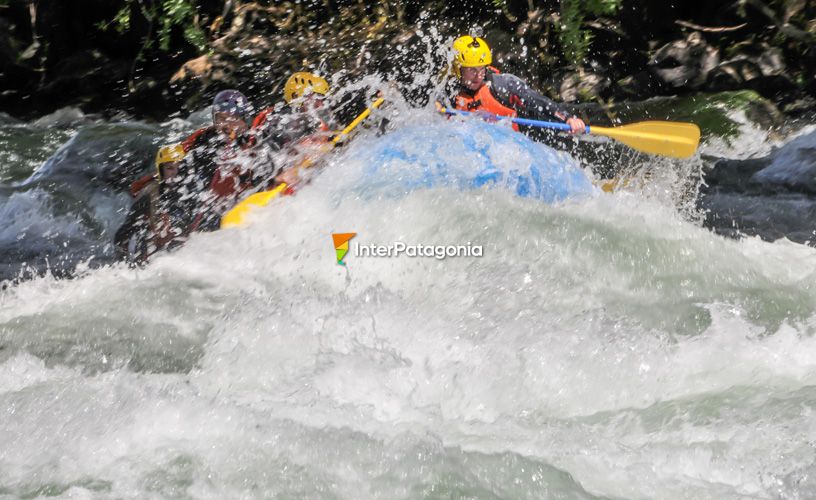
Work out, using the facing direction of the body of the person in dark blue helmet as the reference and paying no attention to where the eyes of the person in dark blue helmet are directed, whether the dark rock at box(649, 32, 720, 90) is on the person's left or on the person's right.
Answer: on the person's left

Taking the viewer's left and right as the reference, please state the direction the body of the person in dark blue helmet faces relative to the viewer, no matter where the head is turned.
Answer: facing the viewer and to the right of the viewer

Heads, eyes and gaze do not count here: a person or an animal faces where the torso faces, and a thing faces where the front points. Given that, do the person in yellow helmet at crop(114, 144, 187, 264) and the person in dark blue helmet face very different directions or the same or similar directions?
same or similar directions

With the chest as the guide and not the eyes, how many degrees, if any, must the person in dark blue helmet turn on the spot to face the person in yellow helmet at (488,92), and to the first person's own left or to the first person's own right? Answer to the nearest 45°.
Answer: approximately 45° to the first person's own left

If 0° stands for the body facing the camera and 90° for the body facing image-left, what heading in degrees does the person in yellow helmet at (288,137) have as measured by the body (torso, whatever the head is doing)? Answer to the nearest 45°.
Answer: approximately 315°

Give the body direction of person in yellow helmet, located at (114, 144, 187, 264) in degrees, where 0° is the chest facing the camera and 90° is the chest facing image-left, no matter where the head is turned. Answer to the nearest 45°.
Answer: approximately 315°

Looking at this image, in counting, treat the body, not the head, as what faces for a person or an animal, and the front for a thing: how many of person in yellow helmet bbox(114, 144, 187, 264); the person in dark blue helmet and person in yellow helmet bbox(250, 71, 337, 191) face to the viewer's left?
0
